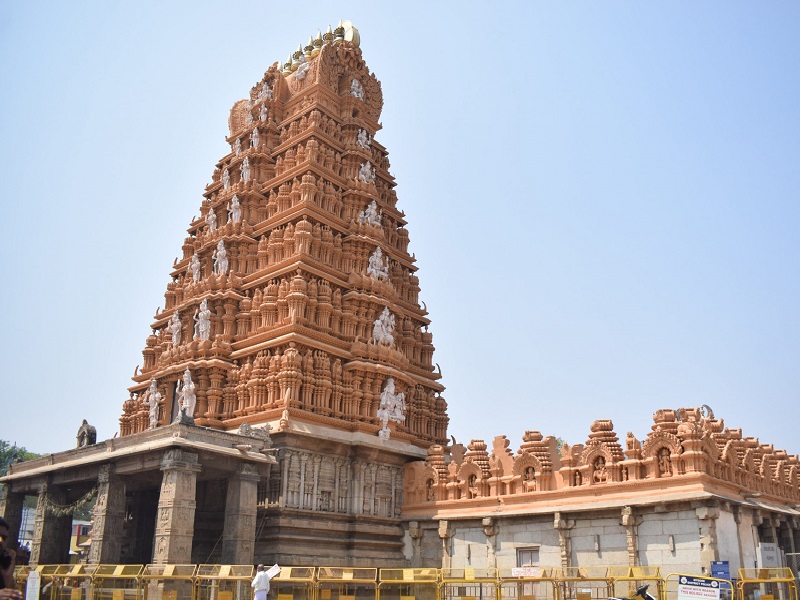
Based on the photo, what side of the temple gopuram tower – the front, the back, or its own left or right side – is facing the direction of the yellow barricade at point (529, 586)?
left

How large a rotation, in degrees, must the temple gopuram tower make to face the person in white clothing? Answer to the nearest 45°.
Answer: approximately 45° to its left

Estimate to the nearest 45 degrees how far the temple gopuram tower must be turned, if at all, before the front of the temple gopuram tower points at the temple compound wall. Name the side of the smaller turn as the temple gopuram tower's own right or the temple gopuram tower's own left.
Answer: approximately 90° to the temple gopuram tower's own left

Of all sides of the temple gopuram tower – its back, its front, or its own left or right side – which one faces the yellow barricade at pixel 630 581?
left

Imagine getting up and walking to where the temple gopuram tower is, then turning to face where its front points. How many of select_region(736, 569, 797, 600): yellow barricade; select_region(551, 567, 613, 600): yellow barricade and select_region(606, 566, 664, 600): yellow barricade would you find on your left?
3

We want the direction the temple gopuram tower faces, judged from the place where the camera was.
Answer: facing the viewer and to the left of the viewer
